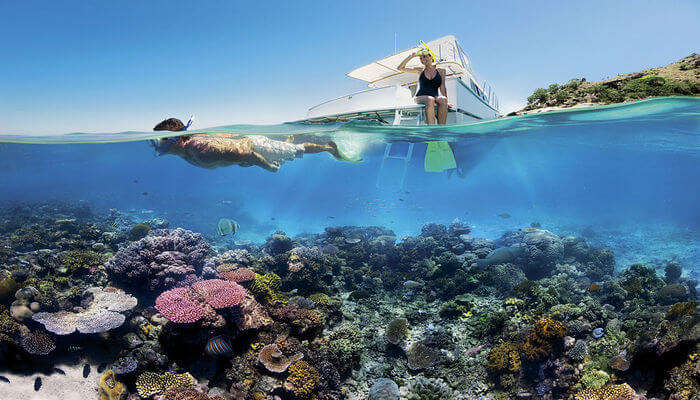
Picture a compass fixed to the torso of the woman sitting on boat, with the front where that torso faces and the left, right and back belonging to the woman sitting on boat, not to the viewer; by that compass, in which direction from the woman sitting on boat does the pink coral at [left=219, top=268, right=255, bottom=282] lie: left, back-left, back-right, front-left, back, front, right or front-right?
front-right

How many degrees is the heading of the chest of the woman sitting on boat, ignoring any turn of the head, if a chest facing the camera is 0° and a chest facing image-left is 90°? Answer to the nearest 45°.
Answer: approximately 0°

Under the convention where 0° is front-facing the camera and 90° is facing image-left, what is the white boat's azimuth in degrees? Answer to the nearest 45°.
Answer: approximately 225°

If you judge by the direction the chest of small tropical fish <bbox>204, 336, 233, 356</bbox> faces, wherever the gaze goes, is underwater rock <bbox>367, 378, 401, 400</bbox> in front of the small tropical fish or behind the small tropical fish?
behind

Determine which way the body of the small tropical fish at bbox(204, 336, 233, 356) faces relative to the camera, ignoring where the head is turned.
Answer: to the viewer's left

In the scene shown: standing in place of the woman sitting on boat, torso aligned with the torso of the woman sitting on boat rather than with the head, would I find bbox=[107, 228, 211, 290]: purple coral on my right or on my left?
on my right

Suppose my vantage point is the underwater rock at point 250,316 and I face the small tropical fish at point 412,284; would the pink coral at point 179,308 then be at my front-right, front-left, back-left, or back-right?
back-left

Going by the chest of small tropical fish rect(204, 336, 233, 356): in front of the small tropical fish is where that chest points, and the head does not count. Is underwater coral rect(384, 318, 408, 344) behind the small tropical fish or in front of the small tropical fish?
behind
